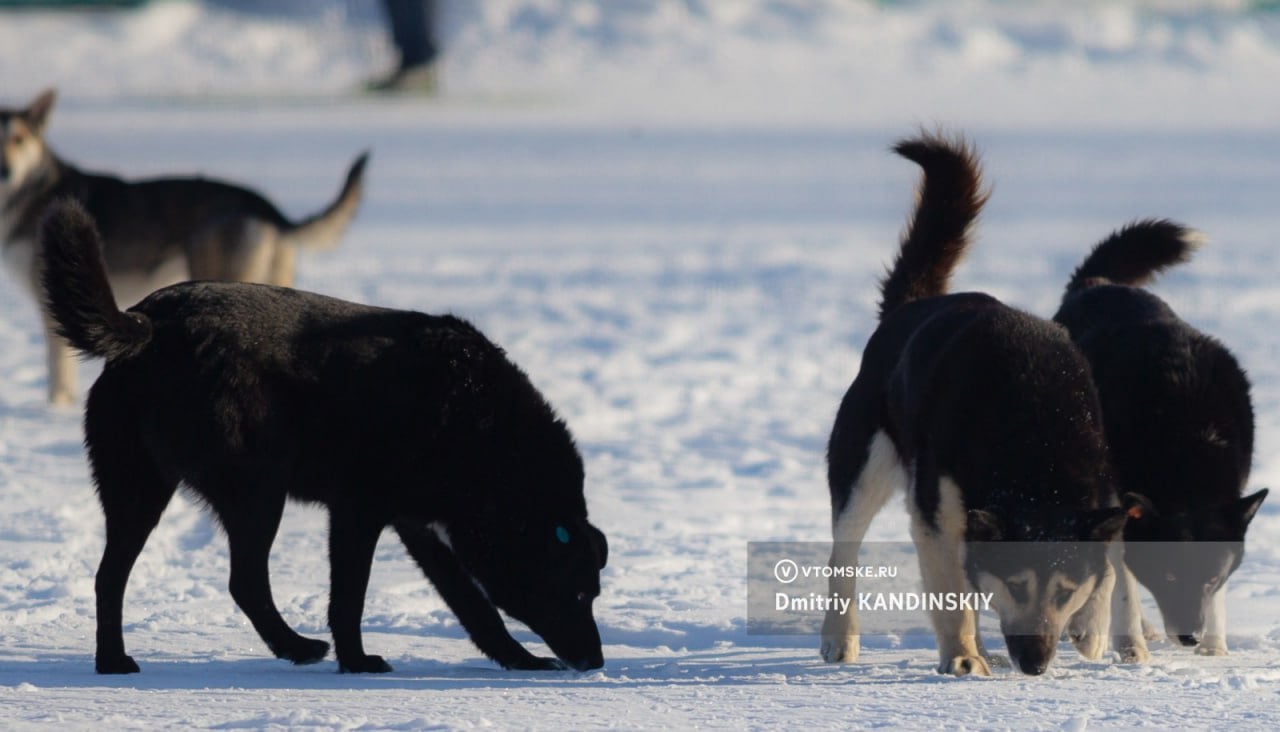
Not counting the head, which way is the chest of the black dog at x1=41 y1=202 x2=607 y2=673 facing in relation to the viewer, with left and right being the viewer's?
facing to the right of the viewer

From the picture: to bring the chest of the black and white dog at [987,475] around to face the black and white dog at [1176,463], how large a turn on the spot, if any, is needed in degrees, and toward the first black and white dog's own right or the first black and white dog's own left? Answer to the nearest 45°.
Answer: approximately 90° to the first black and white dog's own left

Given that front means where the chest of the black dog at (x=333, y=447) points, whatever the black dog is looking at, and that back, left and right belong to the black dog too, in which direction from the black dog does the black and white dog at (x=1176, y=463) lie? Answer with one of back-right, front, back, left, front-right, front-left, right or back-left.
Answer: front

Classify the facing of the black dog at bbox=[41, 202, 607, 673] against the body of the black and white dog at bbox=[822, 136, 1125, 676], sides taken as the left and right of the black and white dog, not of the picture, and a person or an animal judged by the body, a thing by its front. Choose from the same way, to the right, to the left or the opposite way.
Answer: to the left

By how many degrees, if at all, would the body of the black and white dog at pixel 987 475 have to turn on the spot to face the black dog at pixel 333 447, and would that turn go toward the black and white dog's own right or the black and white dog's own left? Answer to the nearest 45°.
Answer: approximately 135° to the black and white dog's own right

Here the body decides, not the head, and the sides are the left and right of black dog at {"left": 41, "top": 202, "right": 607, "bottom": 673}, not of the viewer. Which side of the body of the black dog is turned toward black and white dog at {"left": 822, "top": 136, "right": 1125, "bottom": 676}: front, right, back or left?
front

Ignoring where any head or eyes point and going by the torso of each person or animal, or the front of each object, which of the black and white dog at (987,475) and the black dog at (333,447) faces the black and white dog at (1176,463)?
the black dog

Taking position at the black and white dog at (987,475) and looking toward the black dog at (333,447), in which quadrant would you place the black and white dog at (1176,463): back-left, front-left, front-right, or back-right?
back-right

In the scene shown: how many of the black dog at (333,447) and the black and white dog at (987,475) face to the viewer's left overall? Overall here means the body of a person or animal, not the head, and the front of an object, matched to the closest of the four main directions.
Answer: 0
